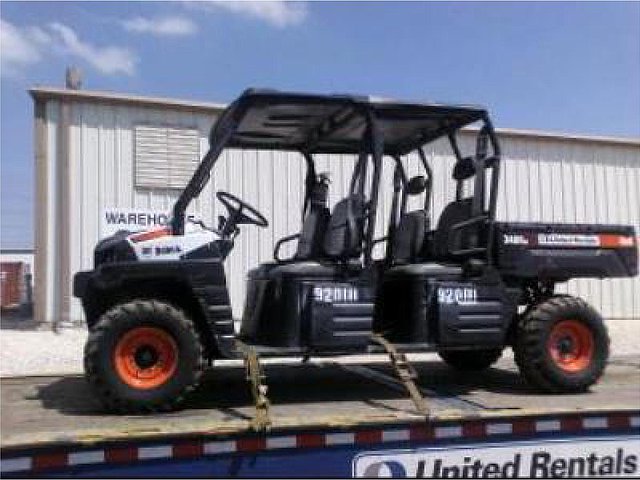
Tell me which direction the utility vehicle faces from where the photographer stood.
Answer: facing to the left of the viewer

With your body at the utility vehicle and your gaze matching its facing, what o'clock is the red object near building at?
The red object near building is roughly at 2 o'clock from the utility vehicle.
